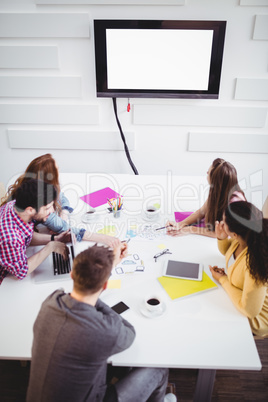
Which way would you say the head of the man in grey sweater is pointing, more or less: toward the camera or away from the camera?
away from the camera

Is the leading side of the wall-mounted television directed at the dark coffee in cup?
yes

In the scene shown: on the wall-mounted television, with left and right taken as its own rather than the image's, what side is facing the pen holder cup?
front

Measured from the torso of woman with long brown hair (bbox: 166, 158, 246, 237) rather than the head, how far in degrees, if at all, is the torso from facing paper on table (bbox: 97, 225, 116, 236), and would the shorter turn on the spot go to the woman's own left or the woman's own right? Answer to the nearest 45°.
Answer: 0° — they already face it

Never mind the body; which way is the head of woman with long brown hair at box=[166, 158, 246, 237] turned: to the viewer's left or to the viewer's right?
to the viewer's left

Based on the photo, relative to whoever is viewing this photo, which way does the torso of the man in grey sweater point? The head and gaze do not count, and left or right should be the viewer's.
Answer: facing away from the viewer and to the right of the viewer

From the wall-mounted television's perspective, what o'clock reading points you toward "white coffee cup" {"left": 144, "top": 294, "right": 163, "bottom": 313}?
The white coffee cup is roughly at 12 o'clock from the wall-mounted television.

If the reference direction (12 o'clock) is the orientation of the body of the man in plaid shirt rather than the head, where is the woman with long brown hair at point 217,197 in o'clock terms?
The woman with long brown hair is roughly at 12 o'clock from the man in plaid shirt.

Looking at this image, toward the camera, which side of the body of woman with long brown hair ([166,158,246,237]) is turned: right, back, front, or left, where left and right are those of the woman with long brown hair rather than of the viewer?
left

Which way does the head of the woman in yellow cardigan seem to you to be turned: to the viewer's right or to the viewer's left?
to the viewer's left

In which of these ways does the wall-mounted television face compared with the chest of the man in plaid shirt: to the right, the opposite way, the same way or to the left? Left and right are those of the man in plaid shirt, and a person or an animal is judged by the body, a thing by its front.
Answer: to the right

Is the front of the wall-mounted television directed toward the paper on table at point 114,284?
yes

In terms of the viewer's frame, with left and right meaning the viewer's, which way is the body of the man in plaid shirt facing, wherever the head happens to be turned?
facing to the right of the viewer

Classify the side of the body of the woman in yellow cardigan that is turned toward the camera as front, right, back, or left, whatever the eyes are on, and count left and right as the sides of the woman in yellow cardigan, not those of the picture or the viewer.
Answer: left
